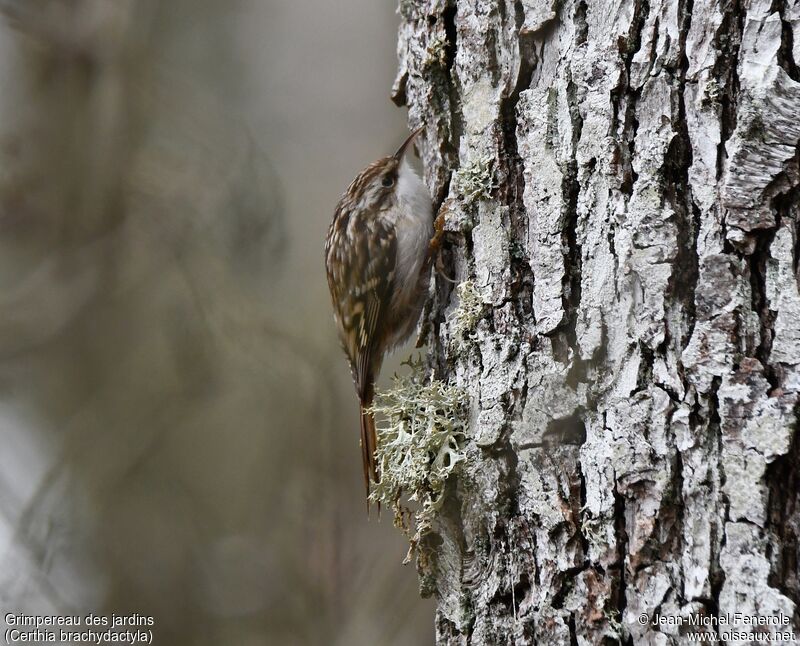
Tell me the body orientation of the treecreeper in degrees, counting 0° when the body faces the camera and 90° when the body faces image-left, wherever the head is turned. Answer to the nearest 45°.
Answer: approximately 270°

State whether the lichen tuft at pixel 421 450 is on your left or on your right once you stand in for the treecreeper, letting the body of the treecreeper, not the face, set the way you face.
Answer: on your right
